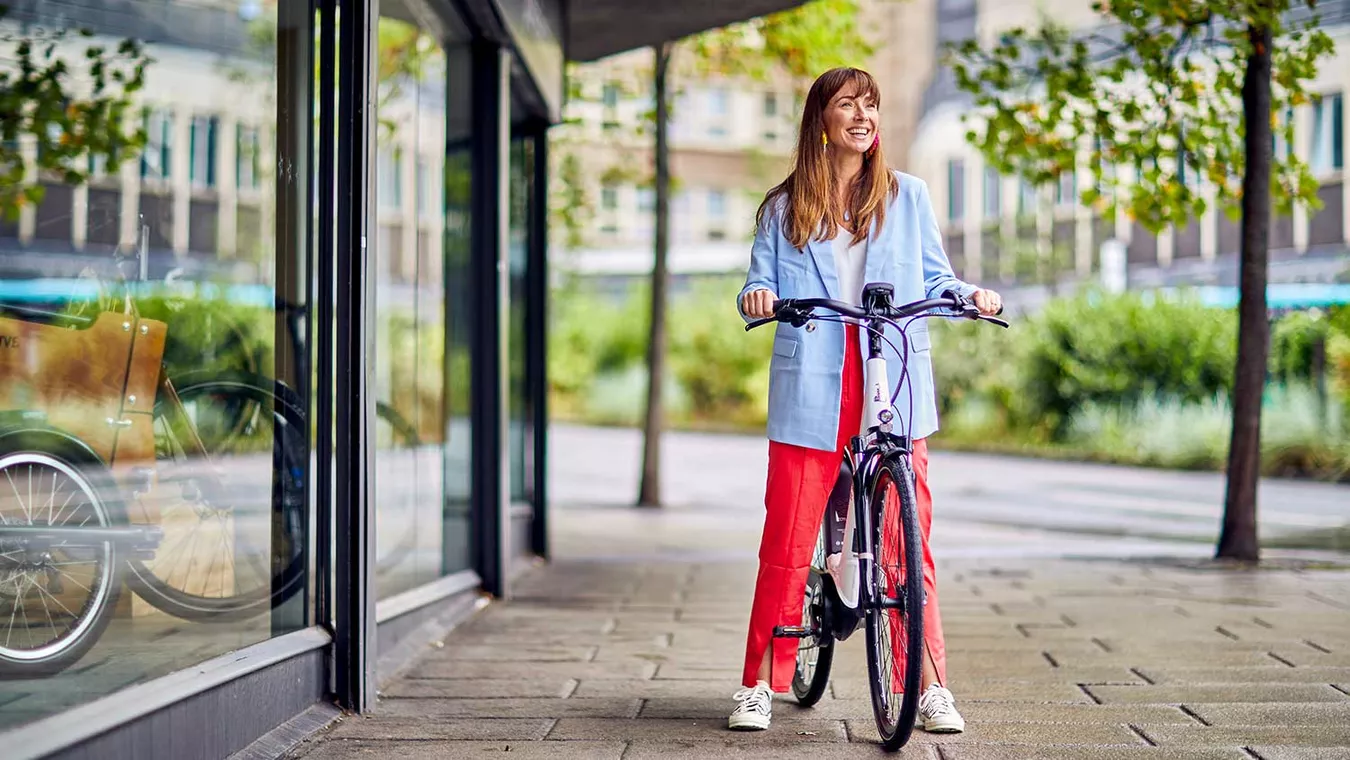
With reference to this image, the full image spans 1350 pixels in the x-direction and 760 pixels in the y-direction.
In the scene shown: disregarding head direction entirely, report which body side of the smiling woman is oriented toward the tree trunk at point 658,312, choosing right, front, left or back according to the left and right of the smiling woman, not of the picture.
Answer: back

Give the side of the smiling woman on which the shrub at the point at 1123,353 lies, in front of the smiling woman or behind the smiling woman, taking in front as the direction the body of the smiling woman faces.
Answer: behind

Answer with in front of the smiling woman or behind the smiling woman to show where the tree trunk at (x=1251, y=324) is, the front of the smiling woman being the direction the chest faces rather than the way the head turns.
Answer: behind

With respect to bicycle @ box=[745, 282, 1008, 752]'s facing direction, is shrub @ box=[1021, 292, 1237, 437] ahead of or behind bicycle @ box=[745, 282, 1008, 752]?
behind

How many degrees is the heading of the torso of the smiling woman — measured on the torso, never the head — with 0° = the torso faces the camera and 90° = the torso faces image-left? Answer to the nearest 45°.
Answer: approximately 0°

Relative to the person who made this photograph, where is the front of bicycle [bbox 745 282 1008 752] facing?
facing the viewer

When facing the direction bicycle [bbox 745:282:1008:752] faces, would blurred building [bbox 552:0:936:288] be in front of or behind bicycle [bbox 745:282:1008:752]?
behind

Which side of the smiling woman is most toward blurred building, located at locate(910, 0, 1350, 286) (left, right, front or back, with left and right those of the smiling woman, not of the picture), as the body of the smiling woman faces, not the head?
back
